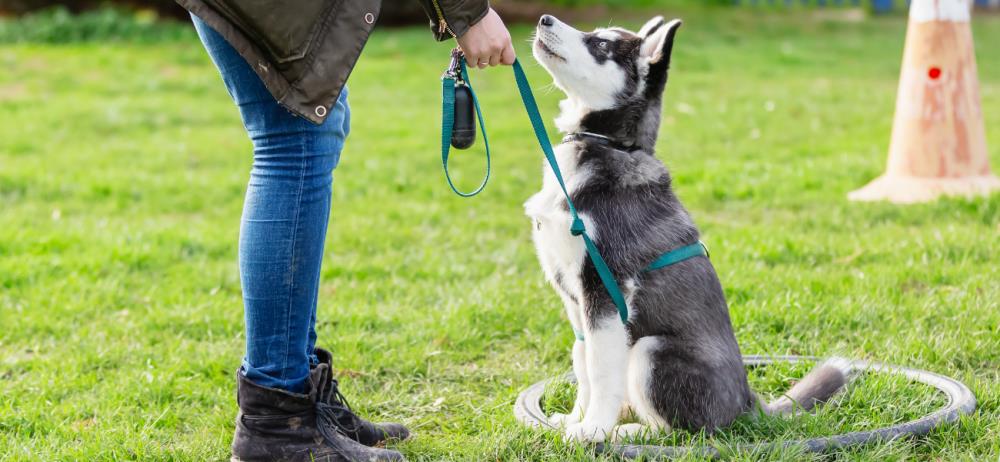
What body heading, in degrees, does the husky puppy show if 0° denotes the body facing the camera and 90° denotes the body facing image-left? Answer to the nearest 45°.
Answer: approximately 90°
